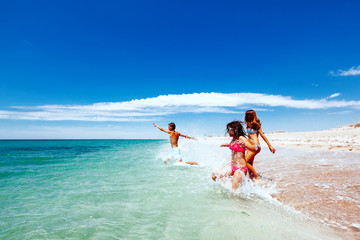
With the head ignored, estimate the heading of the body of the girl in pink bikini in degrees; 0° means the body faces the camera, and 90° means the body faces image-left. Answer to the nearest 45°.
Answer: approximately 45°

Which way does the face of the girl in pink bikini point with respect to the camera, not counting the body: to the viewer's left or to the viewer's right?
to the viewer's left
